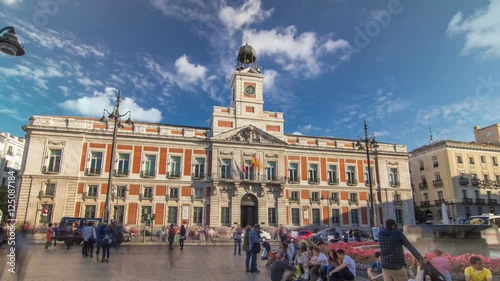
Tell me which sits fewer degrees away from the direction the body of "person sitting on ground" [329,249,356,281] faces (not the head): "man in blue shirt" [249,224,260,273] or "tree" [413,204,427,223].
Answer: the man in blue shirt

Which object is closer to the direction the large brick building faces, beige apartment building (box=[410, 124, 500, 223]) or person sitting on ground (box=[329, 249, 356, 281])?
the person sitting on ground

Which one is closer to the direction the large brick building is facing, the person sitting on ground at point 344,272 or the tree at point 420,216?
the person sitting on ground

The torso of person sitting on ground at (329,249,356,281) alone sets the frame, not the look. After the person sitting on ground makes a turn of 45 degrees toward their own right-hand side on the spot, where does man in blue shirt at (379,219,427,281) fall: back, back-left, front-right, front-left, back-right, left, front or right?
back

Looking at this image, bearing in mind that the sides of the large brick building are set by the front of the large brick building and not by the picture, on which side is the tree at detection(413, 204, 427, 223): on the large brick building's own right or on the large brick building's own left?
on the large brick building's own left

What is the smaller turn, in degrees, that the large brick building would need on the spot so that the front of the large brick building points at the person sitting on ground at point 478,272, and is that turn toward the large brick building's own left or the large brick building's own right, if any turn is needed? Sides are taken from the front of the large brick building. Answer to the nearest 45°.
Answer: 0° — it already faces them
